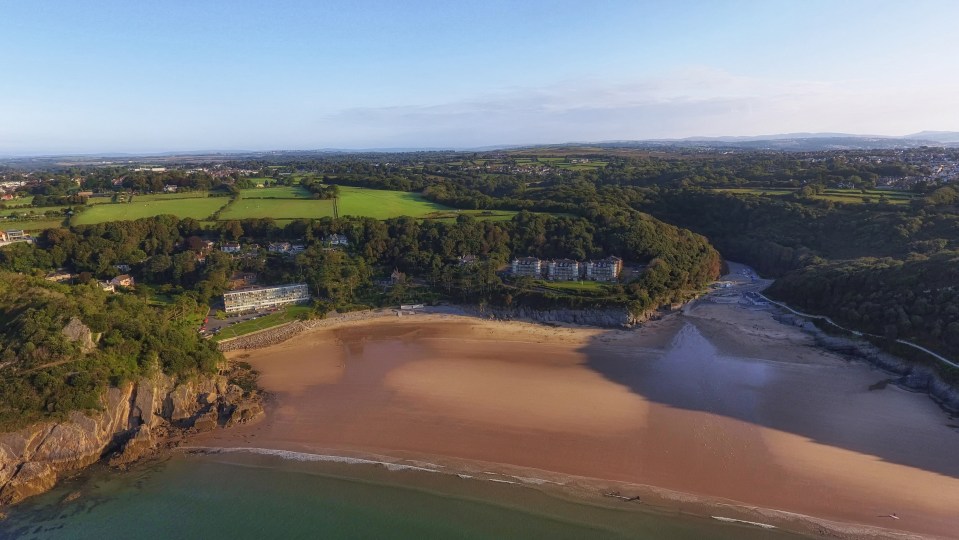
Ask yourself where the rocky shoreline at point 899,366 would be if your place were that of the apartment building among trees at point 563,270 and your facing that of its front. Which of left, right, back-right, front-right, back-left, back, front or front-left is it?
front-left

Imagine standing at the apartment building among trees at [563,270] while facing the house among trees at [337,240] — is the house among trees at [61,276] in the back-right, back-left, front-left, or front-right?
front-left

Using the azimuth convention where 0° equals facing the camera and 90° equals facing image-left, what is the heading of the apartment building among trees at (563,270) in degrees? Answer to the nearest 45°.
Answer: approximately 0°

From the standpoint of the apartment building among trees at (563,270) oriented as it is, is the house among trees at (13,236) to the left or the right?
on its right

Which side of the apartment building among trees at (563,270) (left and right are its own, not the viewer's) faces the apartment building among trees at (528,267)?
right

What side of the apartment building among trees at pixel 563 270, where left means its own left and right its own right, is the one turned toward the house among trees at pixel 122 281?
right

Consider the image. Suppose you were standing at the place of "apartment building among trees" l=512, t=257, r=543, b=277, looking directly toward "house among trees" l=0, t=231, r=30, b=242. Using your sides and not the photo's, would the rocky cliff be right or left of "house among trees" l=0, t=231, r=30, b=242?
left

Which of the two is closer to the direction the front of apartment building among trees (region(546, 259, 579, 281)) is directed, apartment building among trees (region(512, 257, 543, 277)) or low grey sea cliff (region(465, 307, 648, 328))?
the low grey sea cliff

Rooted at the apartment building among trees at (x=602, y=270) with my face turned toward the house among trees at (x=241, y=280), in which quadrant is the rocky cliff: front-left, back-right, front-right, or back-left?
front-left

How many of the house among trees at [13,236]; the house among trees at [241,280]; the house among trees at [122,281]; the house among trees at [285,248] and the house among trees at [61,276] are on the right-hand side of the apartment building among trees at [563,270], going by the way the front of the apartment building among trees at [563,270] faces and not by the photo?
5

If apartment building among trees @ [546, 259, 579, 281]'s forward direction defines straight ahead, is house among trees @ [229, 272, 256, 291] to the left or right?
on its right

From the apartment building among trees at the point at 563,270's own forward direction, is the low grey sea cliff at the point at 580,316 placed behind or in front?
in front

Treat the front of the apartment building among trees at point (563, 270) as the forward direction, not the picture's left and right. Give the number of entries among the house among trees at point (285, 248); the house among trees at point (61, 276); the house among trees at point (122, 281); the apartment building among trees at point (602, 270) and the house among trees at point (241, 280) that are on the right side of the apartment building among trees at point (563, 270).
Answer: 4

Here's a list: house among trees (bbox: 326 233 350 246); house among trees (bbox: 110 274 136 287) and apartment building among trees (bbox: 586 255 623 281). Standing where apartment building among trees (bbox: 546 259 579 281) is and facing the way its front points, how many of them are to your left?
1
